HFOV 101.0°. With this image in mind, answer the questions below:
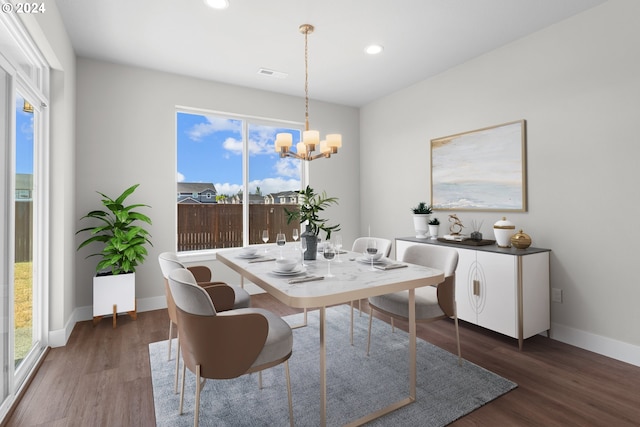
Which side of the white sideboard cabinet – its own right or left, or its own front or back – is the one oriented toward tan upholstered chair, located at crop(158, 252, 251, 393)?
front

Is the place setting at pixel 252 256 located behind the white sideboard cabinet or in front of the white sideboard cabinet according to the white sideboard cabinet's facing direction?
in front

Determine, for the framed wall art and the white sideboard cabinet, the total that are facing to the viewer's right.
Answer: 0

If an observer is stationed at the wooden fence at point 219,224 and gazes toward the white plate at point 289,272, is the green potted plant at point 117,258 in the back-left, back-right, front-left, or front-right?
front-right

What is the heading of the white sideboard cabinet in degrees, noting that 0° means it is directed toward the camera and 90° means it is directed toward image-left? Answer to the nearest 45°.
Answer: approximately 45°

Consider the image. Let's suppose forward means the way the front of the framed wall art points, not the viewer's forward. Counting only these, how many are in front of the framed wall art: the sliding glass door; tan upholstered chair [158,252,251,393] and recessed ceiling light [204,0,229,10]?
3

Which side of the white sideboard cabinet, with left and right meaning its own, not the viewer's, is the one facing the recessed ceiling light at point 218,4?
front

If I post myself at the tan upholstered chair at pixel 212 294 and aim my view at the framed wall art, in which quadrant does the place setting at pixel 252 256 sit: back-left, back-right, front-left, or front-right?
front-left

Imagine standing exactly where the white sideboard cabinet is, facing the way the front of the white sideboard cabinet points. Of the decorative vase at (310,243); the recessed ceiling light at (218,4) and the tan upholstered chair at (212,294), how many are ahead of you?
3

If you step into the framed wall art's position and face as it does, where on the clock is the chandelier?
The chandelier is roughly at 12 o'clock from the framed wall art.

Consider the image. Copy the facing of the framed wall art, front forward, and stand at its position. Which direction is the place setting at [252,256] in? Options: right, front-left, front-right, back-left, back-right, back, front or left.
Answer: front

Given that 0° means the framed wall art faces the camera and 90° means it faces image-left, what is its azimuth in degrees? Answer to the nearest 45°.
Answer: approximately 45°

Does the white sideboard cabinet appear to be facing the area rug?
yes

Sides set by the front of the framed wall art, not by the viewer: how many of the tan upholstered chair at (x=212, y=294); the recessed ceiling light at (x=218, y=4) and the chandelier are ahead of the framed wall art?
3

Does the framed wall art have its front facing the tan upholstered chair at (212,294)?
yes

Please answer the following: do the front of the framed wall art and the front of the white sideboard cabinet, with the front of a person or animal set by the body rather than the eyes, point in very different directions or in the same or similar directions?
same or similar directions

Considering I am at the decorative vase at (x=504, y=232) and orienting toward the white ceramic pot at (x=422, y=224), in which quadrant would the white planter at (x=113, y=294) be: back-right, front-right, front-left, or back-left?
front-left

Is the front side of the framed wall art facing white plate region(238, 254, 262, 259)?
yes
